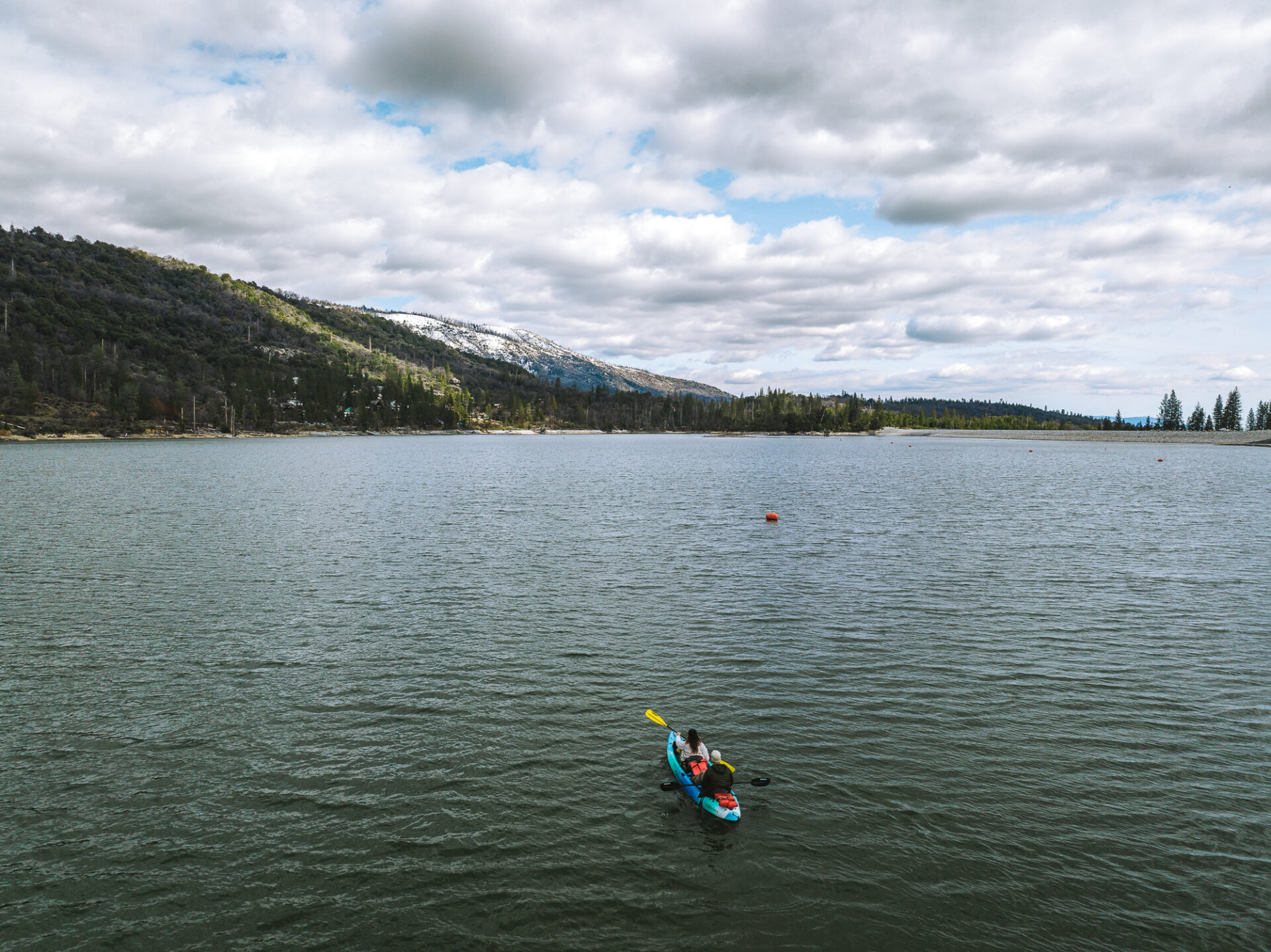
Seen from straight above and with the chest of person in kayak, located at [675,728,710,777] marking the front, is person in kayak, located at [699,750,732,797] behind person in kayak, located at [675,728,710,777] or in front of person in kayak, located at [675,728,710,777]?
behind

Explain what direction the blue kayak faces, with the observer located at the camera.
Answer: facing away from the viewer and to the left of the viewer

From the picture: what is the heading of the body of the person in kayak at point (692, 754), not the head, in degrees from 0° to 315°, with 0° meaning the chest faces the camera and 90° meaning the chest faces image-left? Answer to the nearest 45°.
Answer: approximately 135°
